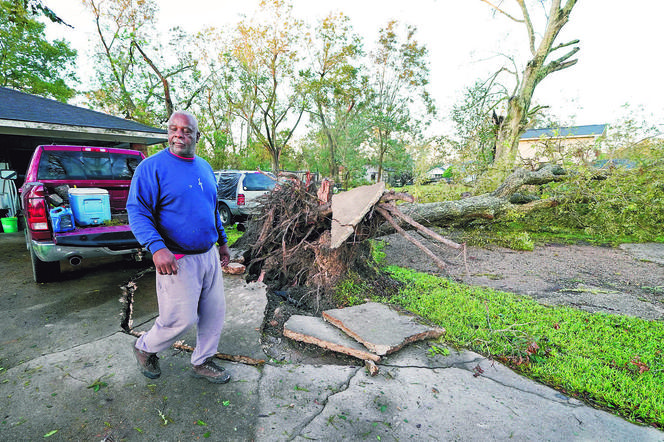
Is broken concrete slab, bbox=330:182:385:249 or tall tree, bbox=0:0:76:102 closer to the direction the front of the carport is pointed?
the broken concrete slab

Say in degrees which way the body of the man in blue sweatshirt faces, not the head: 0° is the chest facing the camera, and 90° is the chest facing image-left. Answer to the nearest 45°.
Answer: approximately 315°

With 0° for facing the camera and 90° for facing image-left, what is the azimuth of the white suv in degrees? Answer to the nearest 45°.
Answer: approximately 135°

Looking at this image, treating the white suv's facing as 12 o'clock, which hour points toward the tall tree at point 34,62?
The tall tree is roughly at 12 o'clock from the white suv.

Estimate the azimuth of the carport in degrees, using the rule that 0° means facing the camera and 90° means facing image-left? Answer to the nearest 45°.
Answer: approximately 315°

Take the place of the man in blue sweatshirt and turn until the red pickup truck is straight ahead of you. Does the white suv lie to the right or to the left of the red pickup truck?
right

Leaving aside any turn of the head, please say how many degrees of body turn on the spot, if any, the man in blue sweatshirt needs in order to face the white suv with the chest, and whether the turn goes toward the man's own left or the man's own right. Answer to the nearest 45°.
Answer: approximately 135° to the man's own left

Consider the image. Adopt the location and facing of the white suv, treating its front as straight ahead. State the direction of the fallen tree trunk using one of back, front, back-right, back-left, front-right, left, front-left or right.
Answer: back

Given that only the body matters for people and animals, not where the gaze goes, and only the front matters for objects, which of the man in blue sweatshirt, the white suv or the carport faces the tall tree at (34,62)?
the white suv

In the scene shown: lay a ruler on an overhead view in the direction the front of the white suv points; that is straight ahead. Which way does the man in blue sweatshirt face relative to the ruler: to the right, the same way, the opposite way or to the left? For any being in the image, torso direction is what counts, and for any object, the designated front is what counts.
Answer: the opposite way
